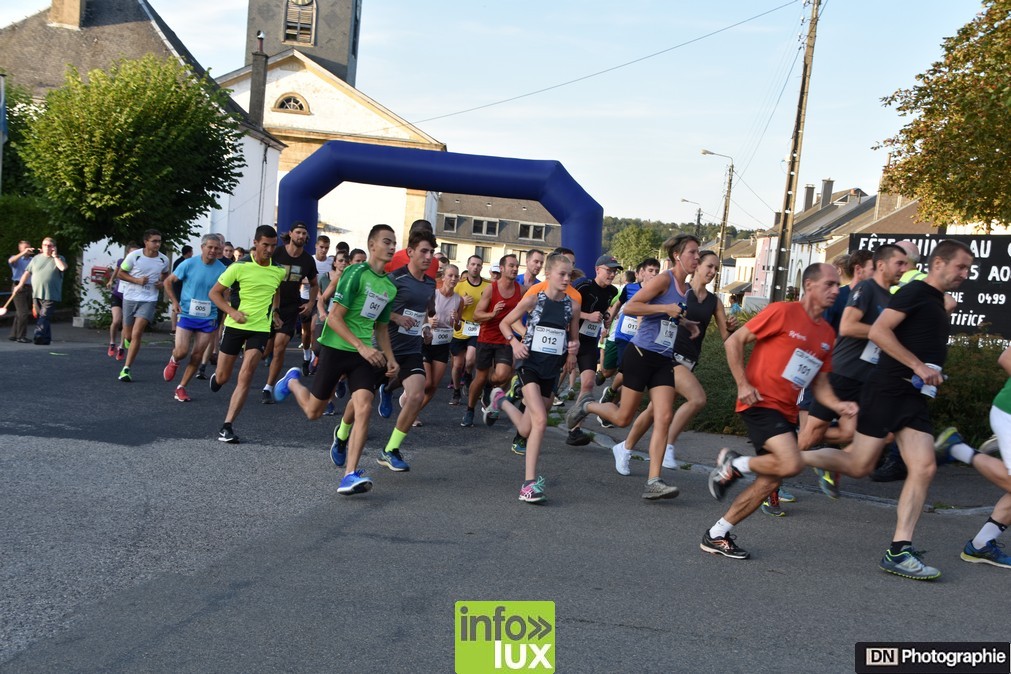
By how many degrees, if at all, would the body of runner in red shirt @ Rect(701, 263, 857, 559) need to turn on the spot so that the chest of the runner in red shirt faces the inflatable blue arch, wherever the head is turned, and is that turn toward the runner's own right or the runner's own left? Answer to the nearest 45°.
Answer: approximately 180°

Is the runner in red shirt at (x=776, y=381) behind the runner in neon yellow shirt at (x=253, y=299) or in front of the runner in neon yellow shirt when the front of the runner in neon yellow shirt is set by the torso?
in front

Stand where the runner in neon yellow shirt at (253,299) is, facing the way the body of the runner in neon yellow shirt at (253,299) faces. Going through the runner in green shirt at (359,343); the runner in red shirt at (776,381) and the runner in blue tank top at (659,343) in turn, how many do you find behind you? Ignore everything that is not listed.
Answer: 0

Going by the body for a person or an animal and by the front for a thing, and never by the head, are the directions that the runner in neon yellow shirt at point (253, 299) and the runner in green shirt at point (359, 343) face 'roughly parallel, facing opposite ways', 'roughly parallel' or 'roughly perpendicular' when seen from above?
roughly parallel

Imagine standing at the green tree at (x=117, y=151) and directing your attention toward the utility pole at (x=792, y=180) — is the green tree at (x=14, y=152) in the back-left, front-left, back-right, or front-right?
back-left

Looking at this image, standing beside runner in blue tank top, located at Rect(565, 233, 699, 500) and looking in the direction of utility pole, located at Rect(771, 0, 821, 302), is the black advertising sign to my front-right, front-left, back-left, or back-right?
front-right

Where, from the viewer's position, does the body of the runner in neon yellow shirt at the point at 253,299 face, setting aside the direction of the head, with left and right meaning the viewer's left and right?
facing the viewer and to the right of the viewer

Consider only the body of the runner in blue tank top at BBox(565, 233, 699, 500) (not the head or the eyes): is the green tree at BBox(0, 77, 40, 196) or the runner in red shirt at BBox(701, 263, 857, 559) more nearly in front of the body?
the runner in red shirt

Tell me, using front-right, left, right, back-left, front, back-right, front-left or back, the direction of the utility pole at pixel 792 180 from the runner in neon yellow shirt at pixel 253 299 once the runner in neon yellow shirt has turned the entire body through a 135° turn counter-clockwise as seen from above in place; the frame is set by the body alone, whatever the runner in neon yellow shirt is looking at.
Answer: front-right
